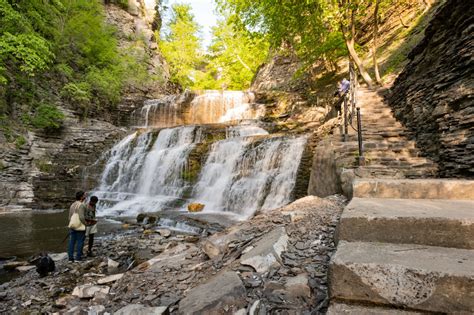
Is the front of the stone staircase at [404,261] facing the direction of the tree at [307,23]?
no

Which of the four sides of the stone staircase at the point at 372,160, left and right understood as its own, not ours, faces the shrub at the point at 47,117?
right

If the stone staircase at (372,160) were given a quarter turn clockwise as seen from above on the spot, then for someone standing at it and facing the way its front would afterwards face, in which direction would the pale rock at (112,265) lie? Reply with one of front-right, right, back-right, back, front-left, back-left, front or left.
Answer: front-left

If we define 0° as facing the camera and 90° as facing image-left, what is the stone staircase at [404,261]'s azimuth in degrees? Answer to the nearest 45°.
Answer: approximately 0°

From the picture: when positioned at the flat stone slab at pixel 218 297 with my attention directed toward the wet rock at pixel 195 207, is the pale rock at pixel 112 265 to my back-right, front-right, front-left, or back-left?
front-left

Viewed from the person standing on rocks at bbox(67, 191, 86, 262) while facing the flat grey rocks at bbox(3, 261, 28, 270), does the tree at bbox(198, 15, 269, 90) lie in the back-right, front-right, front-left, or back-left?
back-right

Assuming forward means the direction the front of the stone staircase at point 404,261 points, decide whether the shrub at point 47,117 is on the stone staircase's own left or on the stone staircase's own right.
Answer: on the stone staircase's own right

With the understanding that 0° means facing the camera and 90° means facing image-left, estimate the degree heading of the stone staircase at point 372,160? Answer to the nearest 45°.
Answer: approximately 0°

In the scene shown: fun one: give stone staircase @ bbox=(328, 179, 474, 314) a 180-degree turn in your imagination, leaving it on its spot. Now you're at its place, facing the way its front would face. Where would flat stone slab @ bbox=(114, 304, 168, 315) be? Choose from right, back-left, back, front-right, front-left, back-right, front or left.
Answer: left

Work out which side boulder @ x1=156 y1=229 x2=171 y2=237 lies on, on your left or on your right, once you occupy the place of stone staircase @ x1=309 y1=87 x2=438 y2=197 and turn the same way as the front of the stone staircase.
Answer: on your right

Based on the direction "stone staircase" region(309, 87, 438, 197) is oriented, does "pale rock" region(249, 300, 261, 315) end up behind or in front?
in front
